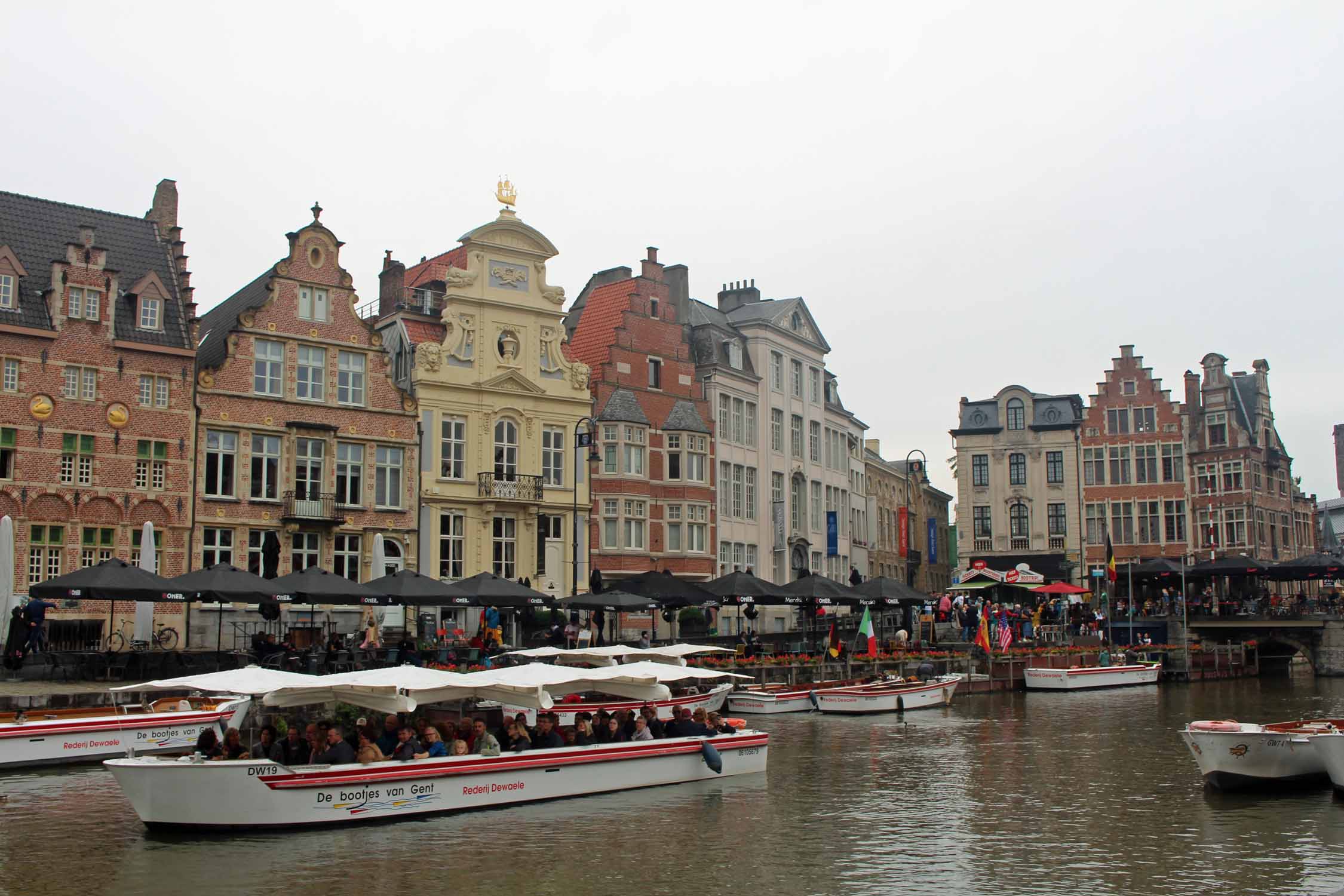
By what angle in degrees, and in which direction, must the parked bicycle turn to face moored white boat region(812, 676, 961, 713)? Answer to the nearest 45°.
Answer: approximately 180°

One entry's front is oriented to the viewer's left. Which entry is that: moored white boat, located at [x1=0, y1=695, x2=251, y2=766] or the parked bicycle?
the parked bicycle

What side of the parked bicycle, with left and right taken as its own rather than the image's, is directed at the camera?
left

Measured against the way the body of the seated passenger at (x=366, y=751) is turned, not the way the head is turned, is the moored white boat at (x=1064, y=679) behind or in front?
behind

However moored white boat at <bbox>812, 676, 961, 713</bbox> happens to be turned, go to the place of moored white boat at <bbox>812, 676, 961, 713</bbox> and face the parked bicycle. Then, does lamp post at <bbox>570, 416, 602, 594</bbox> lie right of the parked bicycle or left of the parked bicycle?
right

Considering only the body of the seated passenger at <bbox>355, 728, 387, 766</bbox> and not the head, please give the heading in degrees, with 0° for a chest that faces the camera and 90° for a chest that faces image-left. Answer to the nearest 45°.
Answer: approximately 45°

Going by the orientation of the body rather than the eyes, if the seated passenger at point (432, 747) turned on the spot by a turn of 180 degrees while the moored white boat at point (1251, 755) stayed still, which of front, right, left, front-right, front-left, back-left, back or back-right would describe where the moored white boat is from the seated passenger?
front-right

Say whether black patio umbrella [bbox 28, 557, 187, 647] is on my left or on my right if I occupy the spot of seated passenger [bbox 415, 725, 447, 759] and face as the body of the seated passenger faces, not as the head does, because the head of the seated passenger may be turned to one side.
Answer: on my right

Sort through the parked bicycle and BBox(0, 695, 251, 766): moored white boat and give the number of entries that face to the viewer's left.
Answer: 1
